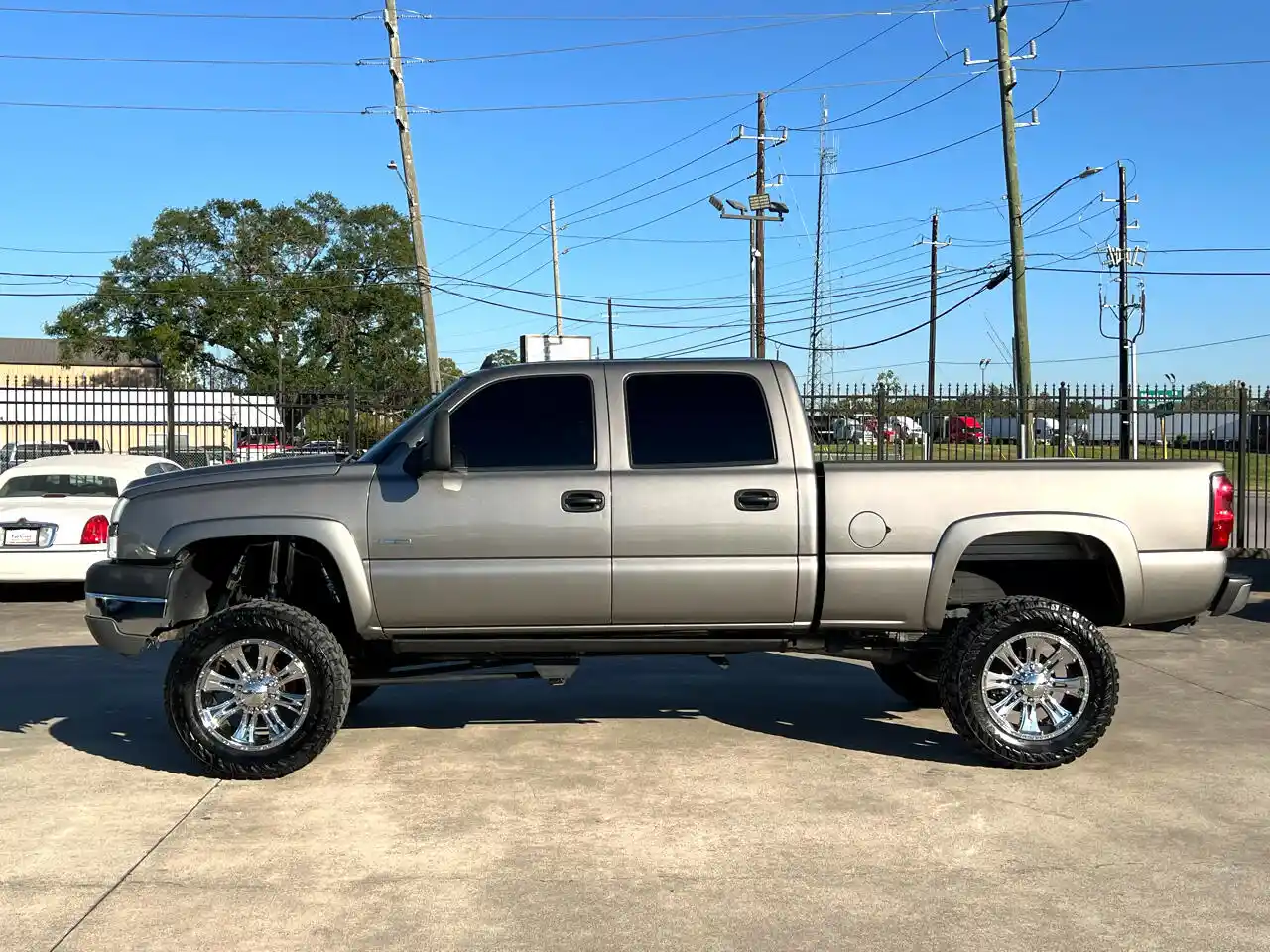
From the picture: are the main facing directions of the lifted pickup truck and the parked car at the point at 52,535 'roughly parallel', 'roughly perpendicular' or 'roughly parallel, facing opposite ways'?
roughly perpendicular

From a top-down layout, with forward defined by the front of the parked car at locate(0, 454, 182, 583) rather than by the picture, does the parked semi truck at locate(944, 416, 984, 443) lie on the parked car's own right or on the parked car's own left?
on the parked car's own right

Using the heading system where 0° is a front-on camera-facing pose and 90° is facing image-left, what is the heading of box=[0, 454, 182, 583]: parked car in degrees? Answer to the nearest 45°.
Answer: approximately 225°

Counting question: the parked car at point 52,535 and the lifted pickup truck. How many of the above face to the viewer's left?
1

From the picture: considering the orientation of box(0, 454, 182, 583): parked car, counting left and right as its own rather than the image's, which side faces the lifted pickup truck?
right

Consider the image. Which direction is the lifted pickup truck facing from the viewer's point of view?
to the viewer's left

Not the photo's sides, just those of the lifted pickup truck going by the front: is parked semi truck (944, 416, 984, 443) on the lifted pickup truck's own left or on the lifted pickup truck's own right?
on the lifted pickup truck's own right

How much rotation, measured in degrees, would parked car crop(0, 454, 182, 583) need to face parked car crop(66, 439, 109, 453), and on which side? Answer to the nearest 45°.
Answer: approximately 45° to its left

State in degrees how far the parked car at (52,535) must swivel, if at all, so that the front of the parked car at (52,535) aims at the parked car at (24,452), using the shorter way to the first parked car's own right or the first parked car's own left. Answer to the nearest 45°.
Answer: approximately 45° to the first parked car's own left

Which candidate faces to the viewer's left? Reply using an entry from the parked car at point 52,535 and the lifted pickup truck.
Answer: the lifted pickup truck
